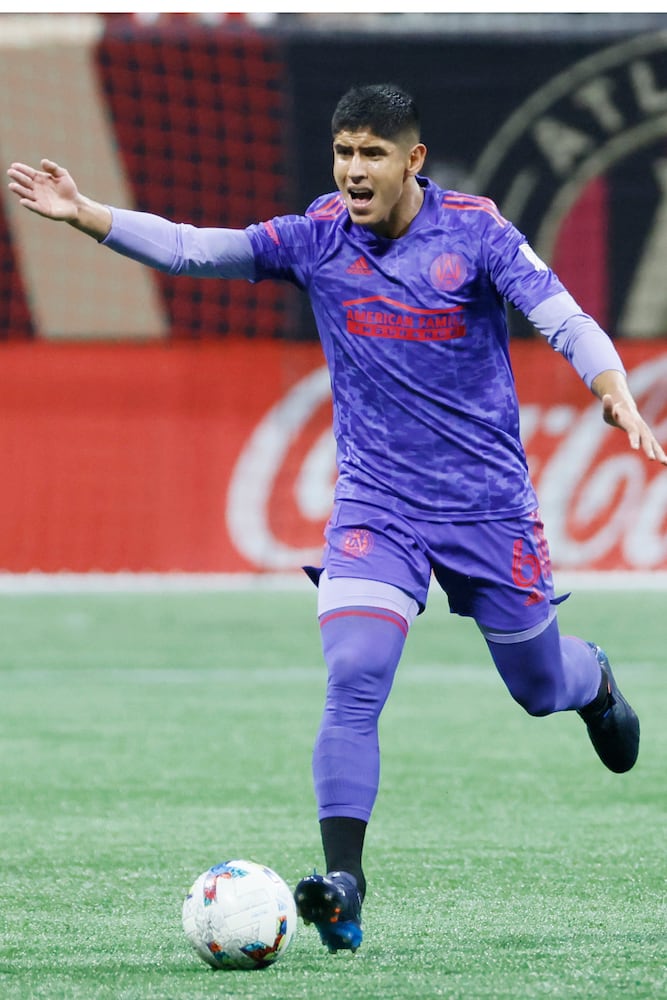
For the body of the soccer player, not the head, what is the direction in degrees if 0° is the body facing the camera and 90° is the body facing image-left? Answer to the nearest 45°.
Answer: approximately 0°

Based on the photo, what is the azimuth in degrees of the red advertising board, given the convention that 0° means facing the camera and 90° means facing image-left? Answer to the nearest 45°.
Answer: approximately 0°

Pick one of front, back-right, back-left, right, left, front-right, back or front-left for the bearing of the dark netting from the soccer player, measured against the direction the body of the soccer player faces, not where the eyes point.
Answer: back

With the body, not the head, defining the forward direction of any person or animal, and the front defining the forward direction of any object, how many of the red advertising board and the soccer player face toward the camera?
2

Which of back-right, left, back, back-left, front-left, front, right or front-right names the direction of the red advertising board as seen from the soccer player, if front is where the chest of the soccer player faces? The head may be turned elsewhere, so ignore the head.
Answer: back
